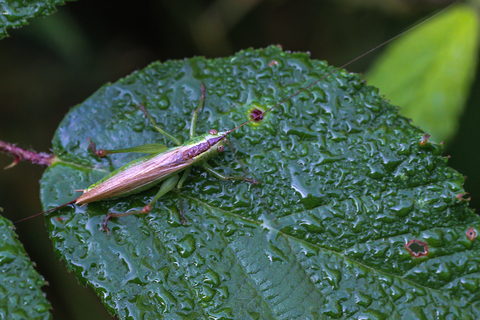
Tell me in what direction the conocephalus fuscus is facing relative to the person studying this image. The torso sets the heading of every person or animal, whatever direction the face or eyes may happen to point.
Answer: facing away from the viewer and to the right of the viewer

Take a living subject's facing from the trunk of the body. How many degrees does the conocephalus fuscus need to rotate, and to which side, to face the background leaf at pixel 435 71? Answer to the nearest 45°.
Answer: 0° — it already faces it

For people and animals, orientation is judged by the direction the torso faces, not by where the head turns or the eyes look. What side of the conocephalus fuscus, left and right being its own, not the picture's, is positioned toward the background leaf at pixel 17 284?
back
